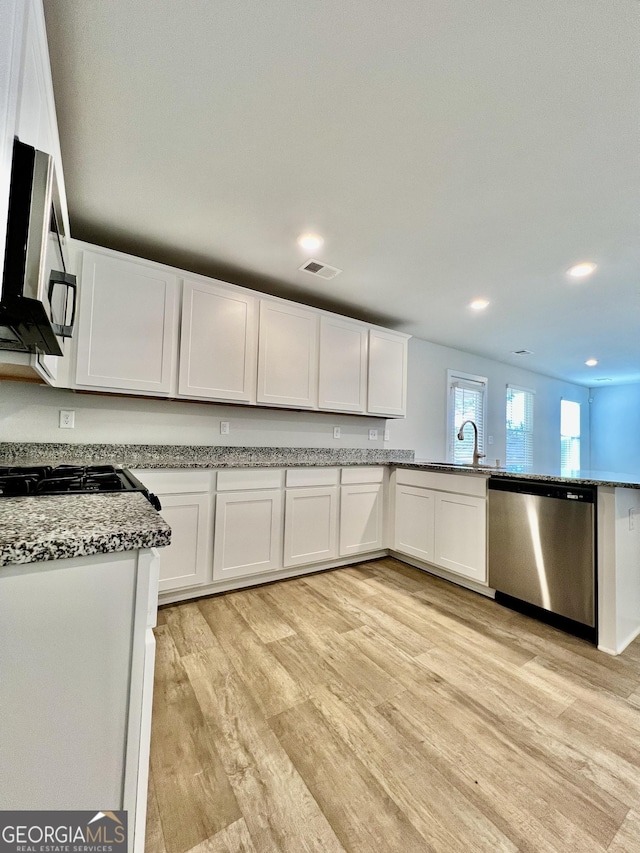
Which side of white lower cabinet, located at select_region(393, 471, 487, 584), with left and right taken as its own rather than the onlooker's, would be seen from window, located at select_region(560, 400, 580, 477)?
back

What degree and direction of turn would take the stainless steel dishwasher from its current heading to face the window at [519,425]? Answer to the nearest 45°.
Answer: approximately 135° to its right

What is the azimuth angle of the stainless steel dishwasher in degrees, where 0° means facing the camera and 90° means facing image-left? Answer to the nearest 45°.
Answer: approximately 45°

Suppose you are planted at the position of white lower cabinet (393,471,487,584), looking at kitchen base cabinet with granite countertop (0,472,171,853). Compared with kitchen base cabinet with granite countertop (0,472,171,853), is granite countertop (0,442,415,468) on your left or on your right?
right

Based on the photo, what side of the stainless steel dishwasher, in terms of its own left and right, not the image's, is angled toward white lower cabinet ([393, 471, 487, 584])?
right

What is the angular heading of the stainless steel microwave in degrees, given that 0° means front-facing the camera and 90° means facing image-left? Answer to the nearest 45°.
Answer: approximately 270°

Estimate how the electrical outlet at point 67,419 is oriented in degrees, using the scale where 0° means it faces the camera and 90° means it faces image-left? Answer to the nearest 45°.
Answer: approximately 0°
